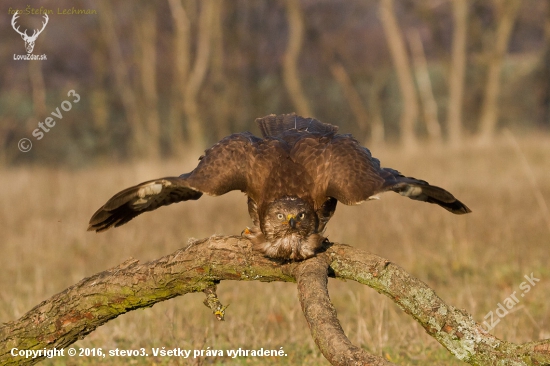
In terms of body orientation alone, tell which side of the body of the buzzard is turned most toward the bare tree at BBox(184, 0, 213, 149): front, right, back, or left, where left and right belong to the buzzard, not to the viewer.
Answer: back

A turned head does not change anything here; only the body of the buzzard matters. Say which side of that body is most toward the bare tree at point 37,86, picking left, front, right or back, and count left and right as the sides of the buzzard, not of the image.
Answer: back

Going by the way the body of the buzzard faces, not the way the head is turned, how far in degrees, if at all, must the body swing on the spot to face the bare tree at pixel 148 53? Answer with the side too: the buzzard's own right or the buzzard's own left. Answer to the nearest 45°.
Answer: approximately 180°

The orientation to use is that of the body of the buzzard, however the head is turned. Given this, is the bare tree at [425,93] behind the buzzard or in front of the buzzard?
behind

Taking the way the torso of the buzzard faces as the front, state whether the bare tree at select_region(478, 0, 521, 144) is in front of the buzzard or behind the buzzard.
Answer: behind

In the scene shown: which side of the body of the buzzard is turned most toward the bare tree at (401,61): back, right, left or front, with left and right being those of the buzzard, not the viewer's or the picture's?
back

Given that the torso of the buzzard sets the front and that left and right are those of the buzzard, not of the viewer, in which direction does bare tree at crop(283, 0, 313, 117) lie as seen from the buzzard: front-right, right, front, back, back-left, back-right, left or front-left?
back

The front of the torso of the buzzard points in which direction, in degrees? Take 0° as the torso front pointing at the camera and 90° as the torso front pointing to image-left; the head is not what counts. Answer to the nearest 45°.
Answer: approximately 0°

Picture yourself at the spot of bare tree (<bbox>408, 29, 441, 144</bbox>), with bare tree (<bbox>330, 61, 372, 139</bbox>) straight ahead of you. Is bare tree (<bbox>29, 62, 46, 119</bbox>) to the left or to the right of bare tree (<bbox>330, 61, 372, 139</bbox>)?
left

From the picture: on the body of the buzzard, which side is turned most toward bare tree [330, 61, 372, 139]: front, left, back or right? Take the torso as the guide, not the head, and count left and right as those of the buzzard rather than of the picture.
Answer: back
